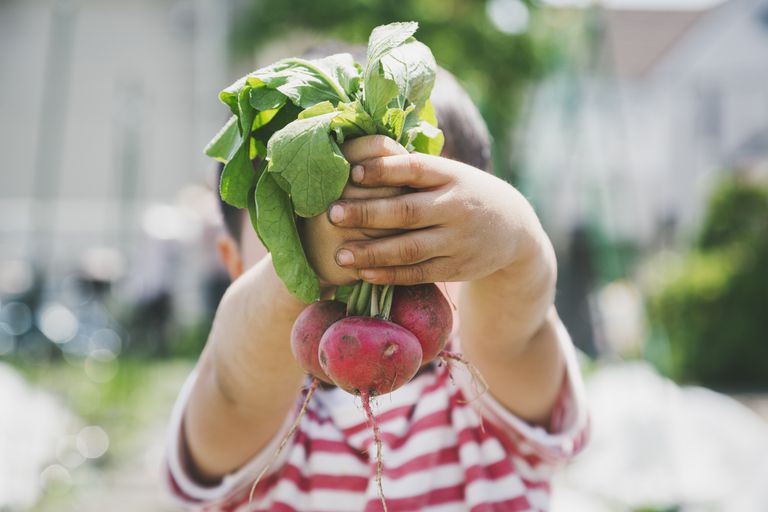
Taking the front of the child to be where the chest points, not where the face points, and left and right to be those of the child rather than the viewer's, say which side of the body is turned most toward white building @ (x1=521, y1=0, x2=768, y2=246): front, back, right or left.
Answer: back

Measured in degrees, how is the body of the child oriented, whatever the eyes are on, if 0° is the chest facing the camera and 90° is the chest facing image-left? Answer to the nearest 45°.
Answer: approximately 0°
